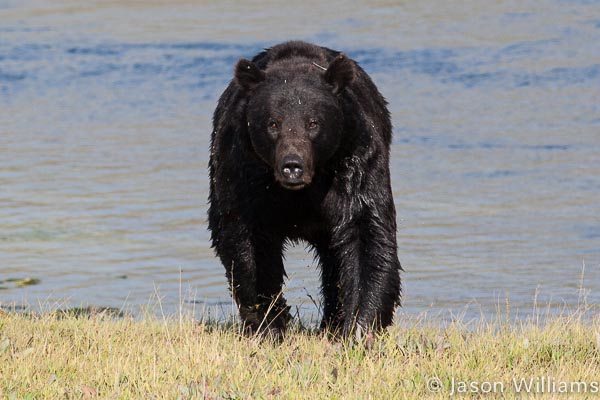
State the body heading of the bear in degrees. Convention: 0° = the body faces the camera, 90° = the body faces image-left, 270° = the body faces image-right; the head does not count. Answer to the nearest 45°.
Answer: approximately 0°
